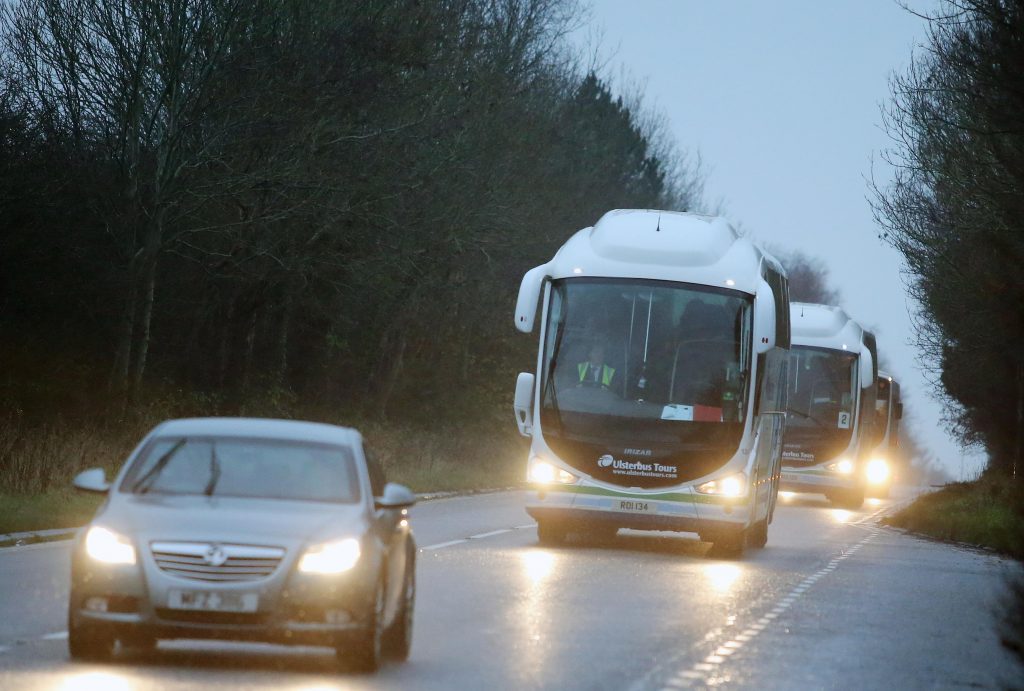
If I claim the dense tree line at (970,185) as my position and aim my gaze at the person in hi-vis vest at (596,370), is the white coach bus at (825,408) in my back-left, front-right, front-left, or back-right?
back-right

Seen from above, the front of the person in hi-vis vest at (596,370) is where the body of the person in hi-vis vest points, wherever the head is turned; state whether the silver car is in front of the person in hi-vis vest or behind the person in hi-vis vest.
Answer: in front

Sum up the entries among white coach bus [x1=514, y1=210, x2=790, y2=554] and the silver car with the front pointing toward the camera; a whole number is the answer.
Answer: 2

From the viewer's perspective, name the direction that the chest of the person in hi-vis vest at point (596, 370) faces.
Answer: toward the camera

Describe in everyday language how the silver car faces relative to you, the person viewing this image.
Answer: facing the viewer

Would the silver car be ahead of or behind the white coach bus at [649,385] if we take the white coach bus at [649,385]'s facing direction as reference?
ahead

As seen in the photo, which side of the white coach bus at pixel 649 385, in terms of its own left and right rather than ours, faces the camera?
front

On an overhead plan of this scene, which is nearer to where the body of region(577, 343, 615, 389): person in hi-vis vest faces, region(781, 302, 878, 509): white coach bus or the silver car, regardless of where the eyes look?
the silver car

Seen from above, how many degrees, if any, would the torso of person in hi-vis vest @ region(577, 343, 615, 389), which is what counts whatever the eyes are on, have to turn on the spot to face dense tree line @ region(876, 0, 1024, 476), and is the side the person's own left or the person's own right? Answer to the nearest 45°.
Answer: approximately 135° to the person's own left

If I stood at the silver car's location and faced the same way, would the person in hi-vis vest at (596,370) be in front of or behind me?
behind

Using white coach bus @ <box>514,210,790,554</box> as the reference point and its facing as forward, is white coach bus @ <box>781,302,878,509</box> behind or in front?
behind
